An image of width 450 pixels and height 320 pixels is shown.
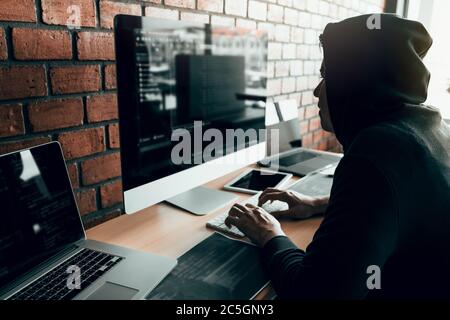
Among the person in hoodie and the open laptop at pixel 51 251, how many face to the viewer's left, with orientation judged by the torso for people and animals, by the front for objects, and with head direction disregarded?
1

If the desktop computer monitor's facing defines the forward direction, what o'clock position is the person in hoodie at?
The person in hoodie is roughly at 12 o'clock from the desktop computer monitor.

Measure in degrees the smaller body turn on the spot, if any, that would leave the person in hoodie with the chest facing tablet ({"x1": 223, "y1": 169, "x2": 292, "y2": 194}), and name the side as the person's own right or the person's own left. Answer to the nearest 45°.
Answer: approximately 45° to the person's own right

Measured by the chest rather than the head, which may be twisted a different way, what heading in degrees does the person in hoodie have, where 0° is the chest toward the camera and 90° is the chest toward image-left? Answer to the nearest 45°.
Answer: approximately 90°

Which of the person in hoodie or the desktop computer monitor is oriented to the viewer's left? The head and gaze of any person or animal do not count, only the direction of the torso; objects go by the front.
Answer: the person in hoodie
